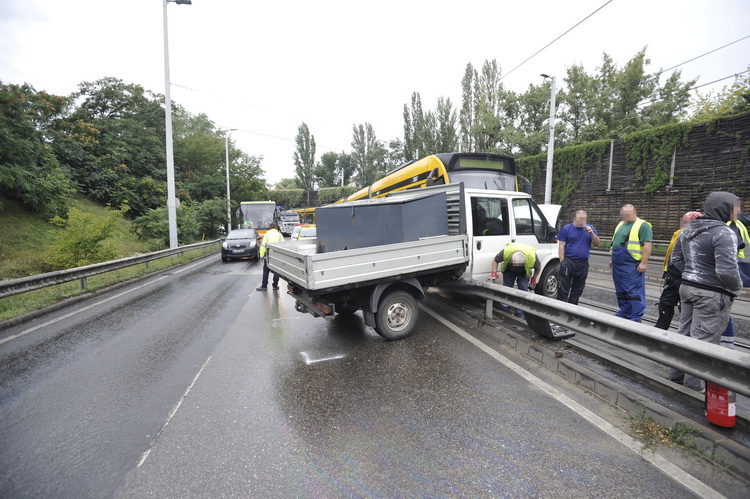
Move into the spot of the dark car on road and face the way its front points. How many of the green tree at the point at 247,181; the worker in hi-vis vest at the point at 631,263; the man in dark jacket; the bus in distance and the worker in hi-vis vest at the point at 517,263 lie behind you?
2

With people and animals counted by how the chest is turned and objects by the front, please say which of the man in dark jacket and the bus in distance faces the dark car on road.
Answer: the bus in distance

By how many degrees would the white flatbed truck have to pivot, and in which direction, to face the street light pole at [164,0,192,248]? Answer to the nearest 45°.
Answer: approximately 90° to its left

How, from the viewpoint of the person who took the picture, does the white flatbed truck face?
facing away from the viewer and to the right of the viewer

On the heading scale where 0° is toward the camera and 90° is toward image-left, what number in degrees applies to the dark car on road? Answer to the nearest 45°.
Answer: approximately 0°

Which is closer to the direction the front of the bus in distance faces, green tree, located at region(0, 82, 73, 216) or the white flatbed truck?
the white flatbed truck
